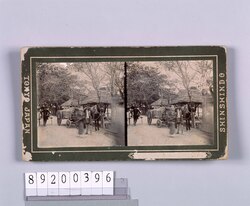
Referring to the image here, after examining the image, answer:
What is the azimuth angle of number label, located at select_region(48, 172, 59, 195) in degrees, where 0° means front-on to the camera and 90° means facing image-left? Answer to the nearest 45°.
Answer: approximately 0°

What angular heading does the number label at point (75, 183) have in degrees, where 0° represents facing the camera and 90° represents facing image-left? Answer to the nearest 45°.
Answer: approximately 0°
